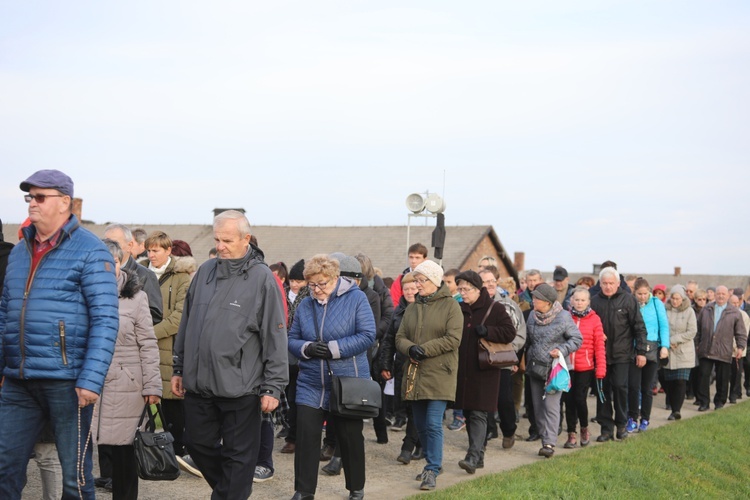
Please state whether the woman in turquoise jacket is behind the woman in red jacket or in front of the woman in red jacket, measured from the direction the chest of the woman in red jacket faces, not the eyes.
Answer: behind

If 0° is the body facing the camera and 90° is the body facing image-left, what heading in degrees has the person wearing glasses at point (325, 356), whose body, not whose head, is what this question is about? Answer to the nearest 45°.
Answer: approximately 45°

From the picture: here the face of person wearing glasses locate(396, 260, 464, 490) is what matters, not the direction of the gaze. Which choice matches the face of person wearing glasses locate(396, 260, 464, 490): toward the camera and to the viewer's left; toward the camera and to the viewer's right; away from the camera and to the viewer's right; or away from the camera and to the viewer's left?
toward the camera and to the viewer's left

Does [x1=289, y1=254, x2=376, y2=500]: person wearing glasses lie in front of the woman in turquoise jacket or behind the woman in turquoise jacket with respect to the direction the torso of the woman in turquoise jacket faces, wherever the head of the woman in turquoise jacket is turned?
in front

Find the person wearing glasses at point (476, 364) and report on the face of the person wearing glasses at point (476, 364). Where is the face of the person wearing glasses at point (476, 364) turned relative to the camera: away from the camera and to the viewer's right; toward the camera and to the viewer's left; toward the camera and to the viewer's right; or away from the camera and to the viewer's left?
toward the camera and to the viewer's left

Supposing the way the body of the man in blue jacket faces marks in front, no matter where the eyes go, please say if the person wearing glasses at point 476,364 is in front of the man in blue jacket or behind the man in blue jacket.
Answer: behind

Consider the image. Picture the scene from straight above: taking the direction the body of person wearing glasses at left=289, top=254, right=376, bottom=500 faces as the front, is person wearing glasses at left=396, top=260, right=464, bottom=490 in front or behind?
behind

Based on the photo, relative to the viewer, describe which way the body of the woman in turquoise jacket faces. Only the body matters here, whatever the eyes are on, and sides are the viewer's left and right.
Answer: facing the viewer and to the left of the viewer
